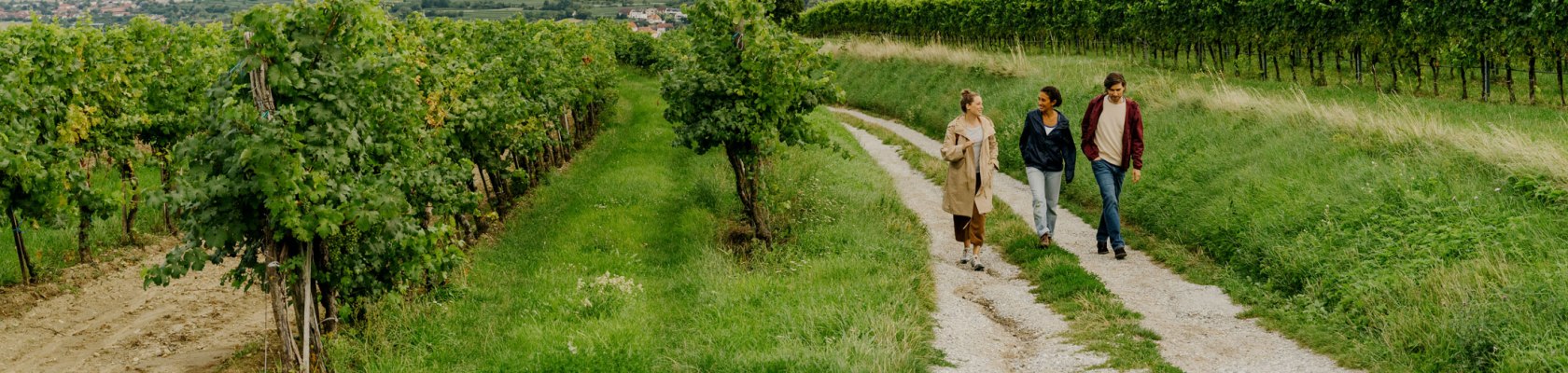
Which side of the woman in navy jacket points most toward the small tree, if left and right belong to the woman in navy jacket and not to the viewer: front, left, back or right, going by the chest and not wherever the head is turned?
right

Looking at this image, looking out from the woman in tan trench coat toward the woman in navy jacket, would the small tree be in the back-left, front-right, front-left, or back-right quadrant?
back-left

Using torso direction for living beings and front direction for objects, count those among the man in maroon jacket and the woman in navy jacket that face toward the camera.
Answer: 2

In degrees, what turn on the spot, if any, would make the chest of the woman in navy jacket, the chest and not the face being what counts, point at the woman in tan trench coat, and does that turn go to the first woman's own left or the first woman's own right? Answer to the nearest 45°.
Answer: approximately 45° to the first woman's own right

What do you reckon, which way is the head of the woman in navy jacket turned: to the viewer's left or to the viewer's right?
to the viewer's left

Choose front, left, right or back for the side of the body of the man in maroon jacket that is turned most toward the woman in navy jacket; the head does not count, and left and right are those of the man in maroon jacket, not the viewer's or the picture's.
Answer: right

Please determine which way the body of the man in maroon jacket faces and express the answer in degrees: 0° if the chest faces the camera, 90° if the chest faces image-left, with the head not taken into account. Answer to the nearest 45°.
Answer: approximately 0°

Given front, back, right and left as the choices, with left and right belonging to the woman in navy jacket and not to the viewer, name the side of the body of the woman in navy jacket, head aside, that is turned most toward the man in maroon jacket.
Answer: left

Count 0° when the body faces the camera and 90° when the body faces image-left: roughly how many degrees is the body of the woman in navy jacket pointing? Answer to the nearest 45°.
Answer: approximately 0°
